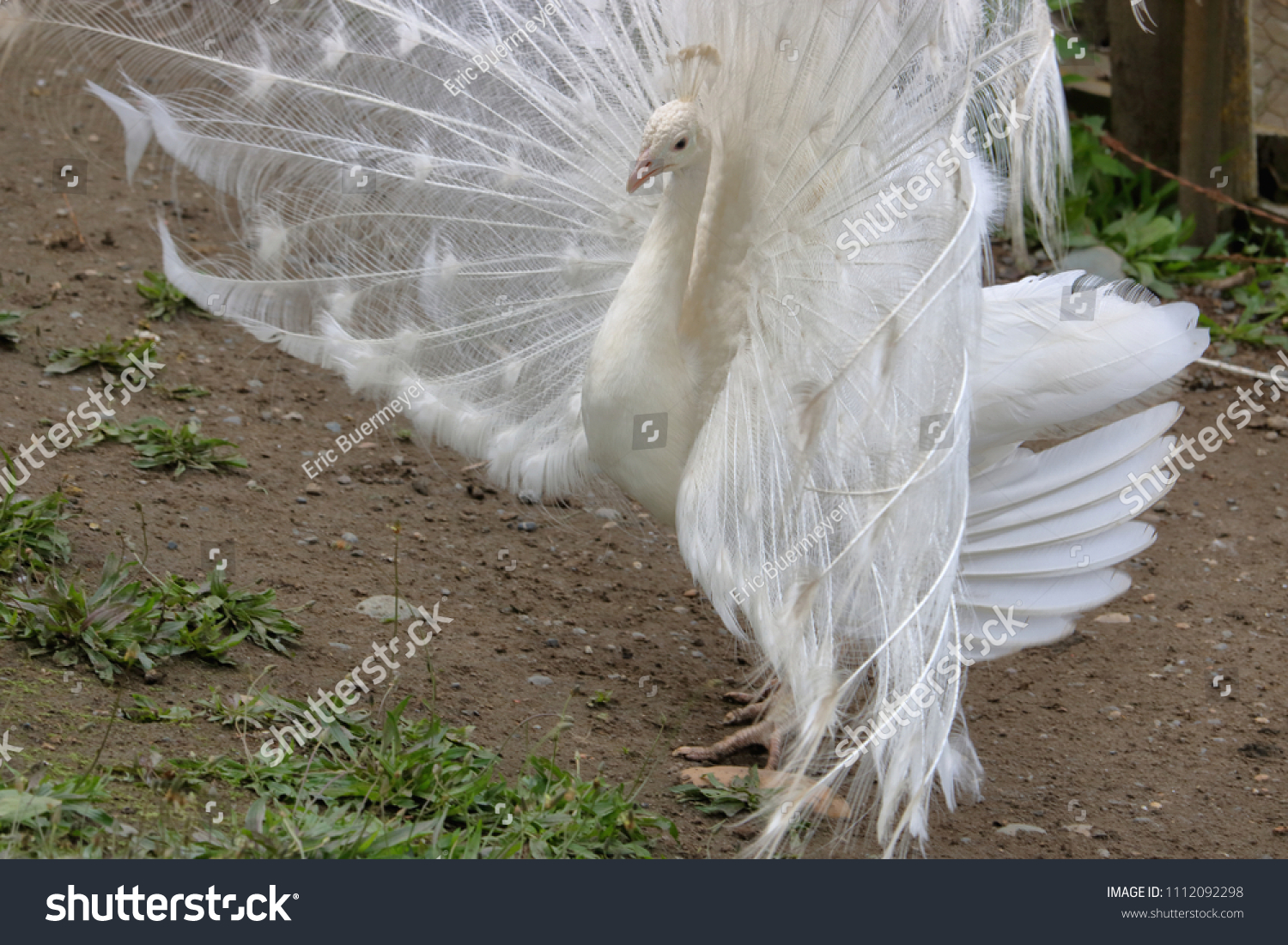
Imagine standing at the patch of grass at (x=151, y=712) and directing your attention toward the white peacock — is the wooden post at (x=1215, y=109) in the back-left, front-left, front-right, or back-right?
front-left

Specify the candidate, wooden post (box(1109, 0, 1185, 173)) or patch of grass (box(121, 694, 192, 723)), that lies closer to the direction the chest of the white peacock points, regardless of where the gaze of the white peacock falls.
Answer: the patch of grass

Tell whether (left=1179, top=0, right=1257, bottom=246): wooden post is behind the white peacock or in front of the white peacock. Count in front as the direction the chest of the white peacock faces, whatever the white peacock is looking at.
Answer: behind

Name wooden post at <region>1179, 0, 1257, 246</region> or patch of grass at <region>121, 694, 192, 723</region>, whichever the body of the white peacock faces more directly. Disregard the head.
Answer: the patch of grass

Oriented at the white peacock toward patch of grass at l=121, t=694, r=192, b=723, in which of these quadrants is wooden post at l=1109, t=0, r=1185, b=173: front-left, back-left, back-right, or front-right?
back-right

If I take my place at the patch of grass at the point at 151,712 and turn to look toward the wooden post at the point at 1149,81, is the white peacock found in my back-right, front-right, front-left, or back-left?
front-right

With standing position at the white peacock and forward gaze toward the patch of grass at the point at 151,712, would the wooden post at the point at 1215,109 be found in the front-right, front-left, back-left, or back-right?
back-right

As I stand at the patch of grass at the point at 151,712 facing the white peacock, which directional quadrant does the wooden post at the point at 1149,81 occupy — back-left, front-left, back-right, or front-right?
front-left

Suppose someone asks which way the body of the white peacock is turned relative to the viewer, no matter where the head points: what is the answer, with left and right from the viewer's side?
facing the viewer and to the left of the viewer

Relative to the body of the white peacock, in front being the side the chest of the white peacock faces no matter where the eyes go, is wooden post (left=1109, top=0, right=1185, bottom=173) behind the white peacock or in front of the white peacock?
behind
